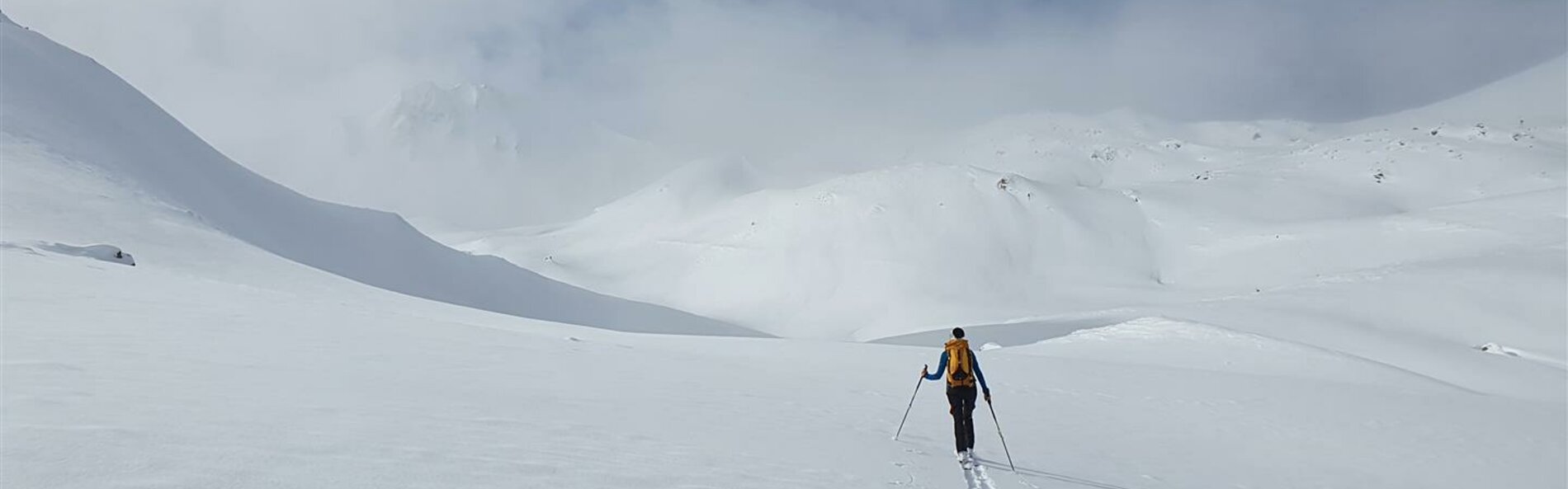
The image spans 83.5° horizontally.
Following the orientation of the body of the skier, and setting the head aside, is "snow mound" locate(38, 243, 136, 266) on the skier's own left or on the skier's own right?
on the skier's own left

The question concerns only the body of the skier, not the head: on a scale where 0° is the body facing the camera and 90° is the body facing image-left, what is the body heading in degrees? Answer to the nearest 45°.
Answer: approximately 180°
